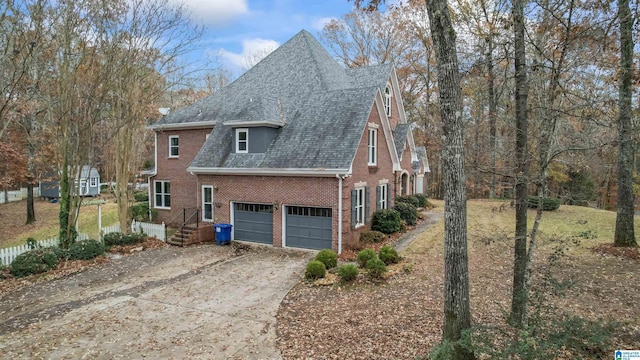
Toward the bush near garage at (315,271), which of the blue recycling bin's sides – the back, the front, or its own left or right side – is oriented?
left

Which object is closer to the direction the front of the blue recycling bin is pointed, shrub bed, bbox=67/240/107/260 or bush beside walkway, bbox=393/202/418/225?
the shrub bed

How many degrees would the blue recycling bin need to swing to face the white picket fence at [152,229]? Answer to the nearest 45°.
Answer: approximately 90° to its right

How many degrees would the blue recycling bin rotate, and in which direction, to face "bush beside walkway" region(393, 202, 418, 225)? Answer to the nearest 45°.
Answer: approximately 135° to its left

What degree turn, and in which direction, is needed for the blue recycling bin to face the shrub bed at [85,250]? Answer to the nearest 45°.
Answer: approximately 45° to its right

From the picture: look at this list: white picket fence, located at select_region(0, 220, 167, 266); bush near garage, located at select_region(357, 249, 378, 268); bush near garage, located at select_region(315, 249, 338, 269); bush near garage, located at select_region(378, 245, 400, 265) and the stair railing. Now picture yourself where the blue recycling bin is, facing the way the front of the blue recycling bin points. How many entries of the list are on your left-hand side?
3

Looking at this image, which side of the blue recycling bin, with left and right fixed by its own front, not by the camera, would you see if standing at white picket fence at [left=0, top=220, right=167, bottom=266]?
right

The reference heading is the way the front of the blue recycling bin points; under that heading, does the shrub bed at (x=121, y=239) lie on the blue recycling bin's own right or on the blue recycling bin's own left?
on the blue recycling bin's own right

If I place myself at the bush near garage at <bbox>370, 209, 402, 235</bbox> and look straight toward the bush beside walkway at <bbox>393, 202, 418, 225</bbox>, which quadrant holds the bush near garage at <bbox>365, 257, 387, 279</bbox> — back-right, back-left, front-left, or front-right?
back-right

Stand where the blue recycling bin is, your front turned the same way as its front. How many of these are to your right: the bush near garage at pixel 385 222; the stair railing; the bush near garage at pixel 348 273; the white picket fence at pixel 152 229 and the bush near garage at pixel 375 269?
2

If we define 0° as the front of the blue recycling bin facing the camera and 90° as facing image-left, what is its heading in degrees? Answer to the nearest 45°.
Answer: approximately 45°

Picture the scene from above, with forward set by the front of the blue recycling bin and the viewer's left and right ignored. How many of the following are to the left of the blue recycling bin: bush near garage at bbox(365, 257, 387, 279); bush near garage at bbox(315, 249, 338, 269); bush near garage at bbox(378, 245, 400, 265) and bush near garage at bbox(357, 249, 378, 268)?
4

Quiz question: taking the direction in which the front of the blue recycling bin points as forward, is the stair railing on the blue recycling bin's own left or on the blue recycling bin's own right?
on the blue recycling bin's own right

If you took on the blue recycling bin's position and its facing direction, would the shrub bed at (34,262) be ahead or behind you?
ahead

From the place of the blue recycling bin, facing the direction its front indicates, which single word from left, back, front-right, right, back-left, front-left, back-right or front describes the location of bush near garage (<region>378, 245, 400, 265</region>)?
left

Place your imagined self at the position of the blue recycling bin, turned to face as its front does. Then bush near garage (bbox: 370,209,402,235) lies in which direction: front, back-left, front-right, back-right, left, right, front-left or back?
back-left
